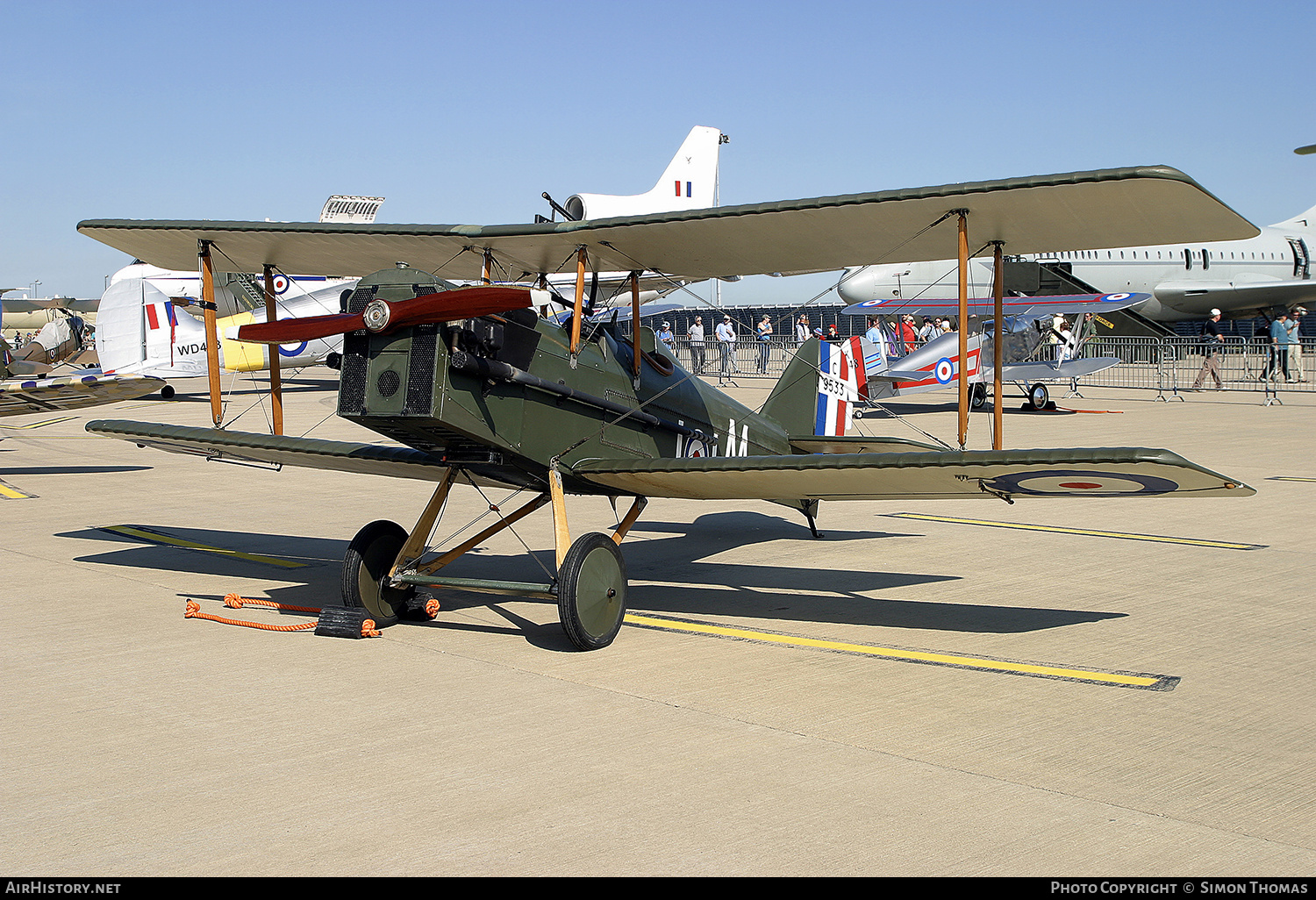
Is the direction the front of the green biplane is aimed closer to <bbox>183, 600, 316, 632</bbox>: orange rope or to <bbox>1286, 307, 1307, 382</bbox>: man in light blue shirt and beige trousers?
the orange rope

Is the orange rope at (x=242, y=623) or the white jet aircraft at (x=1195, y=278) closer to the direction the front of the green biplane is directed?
the orange rope

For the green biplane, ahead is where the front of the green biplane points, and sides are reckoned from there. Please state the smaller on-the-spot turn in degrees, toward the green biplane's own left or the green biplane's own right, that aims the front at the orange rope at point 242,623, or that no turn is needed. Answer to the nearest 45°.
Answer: approximately 45° to the green biplane's own right

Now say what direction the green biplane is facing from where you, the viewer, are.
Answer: facing the viewer and to the left of the viewer

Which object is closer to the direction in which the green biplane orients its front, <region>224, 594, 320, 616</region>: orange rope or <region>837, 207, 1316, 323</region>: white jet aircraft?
the orange rope

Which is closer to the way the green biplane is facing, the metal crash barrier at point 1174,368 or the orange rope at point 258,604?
the orange rope

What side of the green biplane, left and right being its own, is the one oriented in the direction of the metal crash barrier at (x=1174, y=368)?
back

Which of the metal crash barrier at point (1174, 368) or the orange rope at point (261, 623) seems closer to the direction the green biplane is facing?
the orange rope

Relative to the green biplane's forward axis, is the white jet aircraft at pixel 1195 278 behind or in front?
behind

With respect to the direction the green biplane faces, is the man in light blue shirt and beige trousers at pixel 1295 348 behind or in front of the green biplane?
behind

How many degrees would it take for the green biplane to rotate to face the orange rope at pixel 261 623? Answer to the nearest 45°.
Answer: approximately 45° to its right

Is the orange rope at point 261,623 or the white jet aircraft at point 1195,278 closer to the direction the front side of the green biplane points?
the orange rope

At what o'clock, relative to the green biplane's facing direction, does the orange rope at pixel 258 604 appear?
The orange rope is roughly at 2 o'clock from the green biplane.
